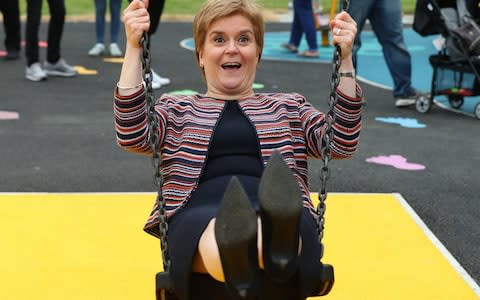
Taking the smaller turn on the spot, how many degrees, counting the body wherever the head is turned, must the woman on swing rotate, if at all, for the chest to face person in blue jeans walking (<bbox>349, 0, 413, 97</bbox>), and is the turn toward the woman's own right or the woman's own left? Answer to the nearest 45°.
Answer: approximately 180°

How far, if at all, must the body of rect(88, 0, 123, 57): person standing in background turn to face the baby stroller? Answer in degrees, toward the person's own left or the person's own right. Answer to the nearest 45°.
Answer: approximately 45° to the person's own left

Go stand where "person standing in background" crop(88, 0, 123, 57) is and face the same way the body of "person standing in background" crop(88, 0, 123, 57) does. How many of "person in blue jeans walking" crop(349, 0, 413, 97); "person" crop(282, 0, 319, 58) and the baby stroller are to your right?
0

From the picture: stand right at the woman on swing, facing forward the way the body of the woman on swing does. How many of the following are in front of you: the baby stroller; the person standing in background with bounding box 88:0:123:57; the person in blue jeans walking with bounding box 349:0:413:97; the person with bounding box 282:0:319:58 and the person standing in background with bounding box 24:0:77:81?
0

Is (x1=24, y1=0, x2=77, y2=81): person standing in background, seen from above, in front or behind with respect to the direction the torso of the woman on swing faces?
behind

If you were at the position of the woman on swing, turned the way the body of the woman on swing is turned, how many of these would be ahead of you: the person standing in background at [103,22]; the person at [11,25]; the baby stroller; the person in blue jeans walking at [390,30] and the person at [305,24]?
0

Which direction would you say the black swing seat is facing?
toward the camera

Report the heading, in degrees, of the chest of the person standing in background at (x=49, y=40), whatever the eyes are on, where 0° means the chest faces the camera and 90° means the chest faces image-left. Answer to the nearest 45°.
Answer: approximately 315°

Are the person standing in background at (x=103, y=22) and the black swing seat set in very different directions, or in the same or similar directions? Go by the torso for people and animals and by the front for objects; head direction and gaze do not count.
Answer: same or similar directions

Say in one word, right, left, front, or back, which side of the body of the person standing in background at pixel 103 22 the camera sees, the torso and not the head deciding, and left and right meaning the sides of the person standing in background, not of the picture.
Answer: front

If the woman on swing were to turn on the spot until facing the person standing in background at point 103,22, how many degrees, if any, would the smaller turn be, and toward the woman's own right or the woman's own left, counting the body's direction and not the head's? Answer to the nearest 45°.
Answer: approximately 180°

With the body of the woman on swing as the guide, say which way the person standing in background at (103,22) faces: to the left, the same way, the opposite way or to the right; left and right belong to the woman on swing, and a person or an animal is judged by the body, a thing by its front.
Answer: the same way

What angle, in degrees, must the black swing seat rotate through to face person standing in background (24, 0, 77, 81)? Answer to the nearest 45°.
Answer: approximately 180°

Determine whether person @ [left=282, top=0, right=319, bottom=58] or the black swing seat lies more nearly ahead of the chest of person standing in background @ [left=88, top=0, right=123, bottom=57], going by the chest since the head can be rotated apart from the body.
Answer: the black swing seat

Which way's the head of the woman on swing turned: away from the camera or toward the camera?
toward the camera

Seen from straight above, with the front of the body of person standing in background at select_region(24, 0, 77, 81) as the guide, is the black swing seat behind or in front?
in front

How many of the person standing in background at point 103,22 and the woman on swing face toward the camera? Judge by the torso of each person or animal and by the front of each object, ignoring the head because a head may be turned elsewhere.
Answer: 2

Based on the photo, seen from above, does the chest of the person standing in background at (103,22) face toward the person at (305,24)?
no
